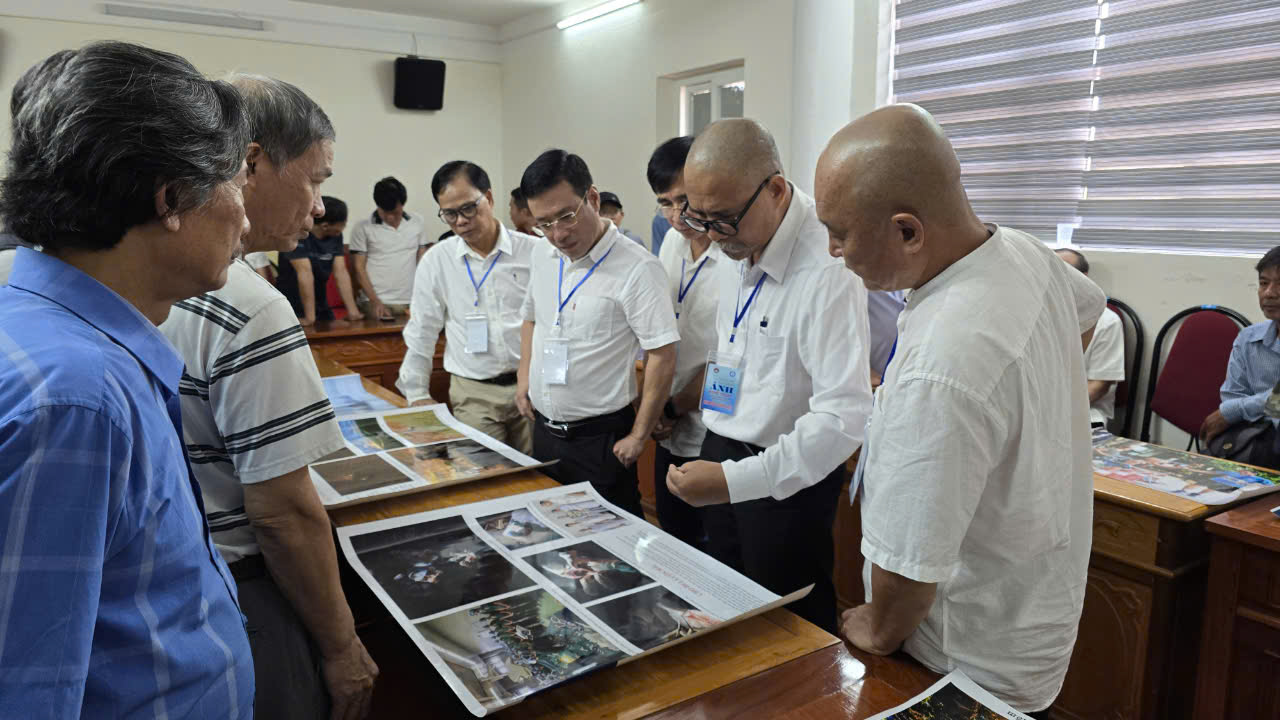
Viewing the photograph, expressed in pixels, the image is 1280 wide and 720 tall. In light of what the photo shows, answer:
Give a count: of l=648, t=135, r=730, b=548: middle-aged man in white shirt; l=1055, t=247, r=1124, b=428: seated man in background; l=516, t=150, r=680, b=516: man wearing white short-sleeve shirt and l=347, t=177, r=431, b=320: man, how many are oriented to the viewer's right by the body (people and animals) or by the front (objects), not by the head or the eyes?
0

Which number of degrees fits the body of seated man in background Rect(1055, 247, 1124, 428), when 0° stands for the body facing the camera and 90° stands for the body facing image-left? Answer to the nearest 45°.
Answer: approximately 45°

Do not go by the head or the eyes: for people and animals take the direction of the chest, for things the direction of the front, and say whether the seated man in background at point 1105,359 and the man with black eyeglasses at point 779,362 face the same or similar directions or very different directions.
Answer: same or similar directions

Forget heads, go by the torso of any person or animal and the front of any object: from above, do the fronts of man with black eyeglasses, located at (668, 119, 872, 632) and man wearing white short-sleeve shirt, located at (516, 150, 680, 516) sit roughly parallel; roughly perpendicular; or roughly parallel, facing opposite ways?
roughly parallel

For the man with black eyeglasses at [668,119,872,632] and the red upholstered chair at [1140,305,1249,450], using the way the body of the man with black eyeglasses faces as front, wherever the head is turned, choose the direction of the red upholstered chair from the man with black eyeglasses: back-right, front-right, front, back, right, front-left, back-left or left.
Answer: back

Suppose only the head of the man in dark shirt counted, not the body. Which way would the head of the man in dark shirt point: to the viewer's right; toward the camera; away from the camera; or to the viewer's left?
toward the camera

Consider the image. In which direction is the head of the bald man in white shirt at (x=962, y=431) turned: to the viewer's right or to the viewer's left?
to the viewer's left

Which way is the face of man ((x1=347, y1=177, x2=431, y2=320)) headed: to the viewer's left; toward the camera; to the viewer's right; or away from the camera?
toward the camera

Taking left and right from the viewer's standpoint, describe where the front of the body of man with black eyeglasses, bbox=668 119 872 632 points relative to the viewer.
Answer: facing the viewer and to the left of the viewer

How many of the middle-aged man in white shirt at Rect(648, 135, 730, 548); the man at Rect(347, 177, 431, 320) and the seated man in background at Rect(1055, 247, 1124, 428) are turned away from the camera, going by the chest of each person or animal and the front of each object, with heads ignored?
0

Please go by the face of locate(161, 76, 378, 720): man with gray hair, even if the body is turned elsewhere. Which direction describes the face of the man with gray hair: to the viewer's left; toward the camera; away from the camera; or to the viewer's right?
to the viewer's right

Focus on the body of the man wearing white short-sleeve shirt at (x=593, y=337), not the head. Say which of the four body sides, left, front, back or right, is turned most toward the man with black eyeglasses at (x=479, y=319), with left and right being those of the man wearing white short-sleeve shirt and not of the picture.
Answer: right

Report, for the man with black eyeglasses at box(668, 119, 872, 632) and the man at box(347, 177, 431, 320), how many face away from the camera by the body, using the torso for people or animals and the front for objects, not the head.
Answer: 0

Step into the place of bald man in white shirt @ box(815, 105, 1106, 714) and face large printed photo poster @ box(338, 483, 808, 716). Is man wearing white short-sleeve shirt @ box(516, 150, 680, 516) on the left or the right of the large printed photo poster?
right

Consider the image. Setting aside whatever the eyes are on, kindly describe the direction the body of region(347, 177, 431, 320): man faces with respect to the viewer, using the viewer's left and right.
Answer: facing the viewer
